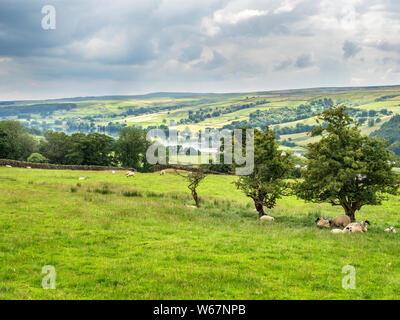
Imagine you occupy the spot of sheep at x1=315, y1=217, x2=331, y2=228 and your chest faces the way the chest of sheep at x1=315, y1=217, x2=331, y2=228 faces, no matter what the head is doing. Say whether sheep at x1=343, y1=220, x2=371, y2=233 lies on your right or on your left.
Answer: on your left

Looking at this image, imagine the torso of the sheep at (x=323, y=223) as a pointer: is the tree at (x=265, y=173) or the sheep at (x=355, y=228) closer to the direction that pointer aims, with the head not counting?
the tree

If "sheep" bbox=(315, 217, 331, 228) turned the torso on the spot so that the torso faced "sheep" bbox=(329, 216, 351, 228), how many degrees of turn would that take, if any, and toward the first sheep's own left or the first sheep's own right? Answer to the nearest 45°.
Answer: approximately 180°

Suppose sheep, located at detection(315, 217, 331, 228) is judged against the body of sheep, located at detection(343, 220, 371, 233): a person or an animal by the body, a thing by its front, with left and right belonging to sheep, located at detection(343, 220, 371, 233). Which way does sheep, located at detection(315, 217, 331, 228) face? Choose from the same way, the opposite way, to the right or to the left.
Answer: the opposite way

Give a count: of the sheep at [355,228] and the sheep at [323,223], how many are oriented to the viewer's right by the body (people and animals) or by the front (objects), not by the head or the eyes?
1

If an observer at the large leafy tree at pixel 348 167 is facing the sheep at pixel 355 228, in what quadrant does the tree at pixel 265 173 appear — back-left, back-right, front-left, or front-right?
back-right

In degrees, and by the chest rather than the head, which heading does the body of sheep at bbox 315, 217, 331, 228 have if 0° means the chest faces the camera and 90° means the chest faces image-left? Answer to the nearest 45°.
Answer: approximately 90°

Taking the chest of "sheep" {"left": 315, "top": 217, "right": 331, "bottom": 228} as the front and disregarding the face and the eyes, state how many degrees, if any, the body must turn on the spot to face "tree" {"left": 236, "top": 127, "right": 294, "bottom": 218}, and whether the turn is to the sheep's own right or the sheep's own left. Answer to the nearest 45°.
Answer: approximately 45° to the sheep's own right

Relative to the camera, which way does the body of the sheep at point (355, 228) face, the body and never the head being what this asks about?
to the viewer's right
